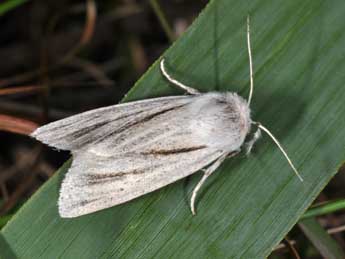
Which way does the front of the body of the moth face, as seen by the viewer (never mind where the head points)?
to the viewer's right
